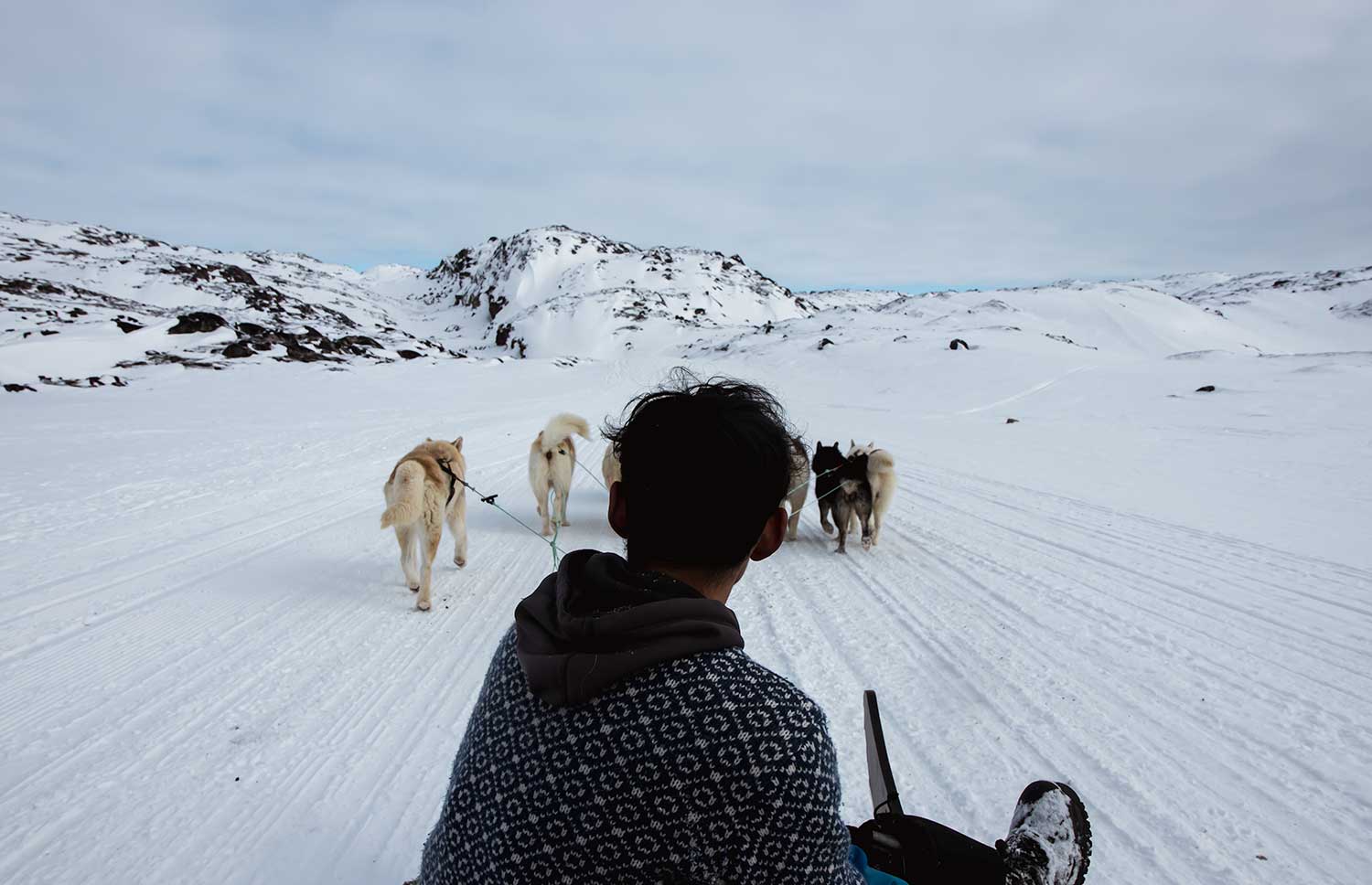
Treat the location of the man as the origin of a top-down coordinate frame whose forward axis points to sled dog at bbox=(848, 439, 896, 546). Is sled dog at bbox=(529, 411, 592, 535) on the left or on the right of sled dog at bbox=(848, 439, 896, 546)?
left

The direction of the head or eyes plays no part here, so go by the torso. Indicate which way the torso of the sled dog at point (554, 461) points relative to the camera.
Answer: away from the camera

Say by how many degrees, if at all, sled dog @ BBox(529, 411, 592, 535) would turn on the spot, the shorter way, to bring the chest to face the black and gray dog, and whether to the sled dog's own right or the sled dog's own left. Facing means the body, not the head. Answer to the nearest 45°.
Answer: approximately 135° to the sled dog's own right

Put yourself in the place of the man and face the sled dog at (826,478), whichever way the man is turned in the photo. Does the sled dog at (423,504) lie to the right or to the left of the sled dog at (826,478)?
left

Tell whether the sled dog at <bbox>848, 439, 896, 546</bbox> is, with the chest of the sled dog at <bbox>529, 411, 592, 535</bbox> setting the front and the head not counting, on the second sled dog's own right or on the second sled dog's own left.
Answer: on the second sled dog's own right

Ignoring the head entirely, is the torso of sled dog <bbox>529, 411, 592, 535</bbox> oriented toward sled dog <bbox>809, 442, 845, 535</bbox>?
no

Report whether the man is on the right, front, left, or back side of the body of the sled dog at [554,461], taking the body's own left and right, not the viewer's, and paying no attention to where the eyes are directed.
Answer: back

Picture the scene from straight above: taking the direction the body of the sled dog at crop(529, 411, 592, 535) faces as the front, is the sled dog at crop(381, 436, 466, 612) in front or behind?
behind

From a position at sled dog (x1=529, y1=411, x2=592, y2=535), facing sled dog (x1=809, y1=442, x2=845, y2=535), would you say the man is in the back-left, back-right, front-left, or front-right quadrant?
front-right

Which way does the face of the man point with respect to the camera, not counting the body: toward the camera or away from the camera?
away from the camera

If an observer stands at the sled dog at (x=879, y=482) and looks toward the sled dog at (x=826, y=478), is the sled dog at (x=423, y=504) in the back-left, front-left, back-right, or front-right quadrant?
front-left
